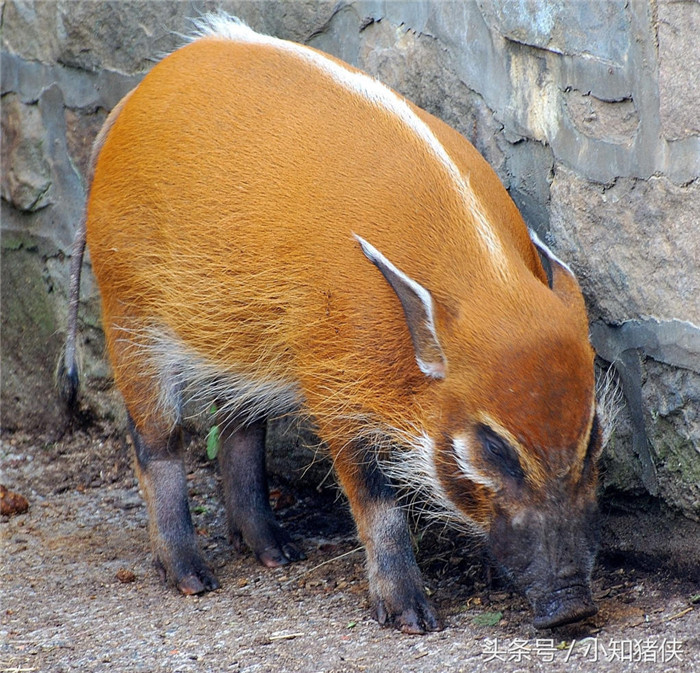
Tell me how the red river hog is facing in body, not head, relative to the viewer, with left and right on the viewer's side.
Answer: facing the viewer and to the right of the viewer
